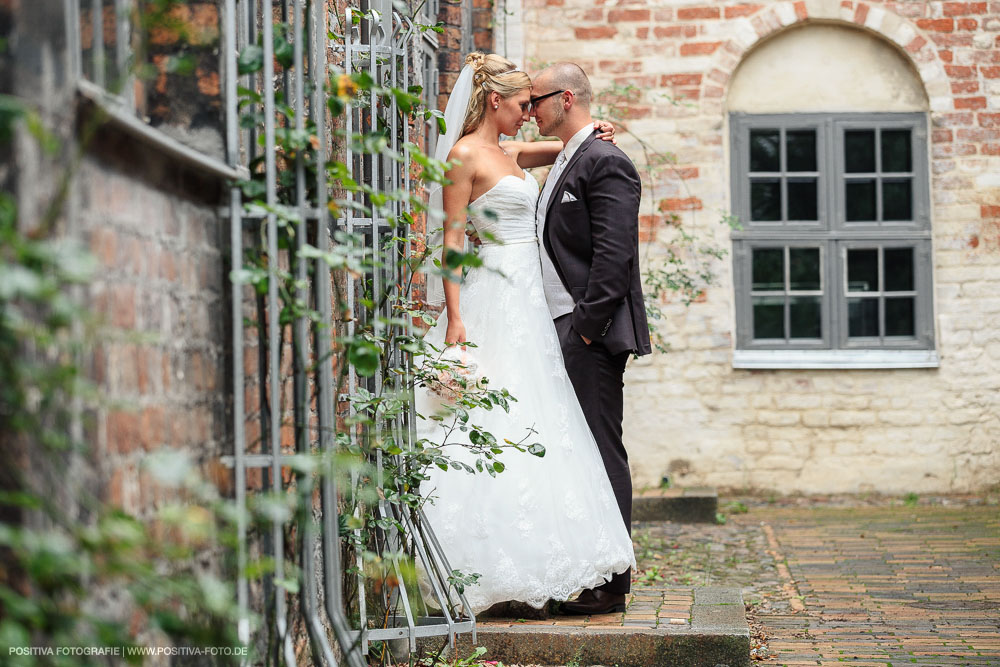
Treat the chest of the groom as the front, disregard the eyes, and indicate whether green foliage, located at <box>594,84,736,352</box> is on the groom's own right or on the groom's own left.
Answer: on the groom's own right

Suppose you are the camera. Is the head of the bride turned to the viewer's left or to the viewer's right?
to the viewer's right

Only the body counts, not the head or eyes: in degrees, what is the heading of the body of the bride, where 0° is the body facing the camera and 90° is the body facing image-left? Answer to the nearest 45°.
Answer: approximately 315°

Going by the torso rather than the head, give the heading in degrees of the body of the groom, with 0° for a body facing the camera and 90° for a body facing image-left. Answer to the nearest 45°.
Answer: approximately 90°

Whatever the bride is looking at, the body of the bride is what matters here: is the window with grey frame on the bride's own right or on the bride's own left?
on the bride's own left
